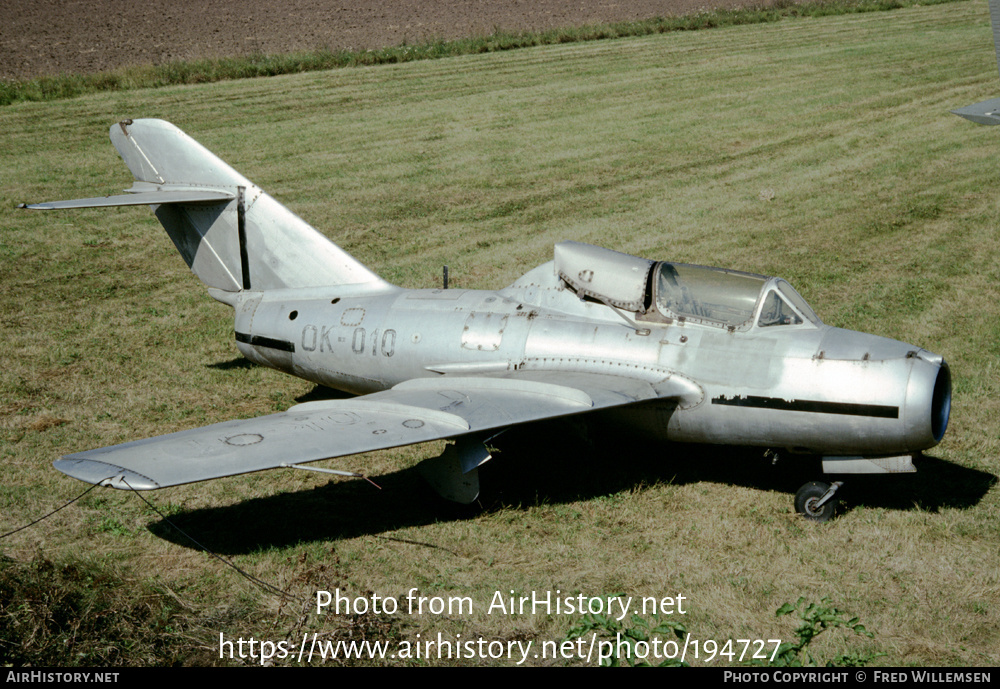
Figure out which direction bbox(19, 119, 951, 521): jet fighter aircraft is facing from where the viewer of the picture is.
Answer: facing the viewer and to the right of the viewer
